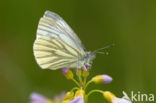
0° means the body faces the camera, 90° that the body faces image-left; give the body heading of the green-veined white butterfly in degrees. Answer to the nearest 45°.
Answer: approximately 270°
